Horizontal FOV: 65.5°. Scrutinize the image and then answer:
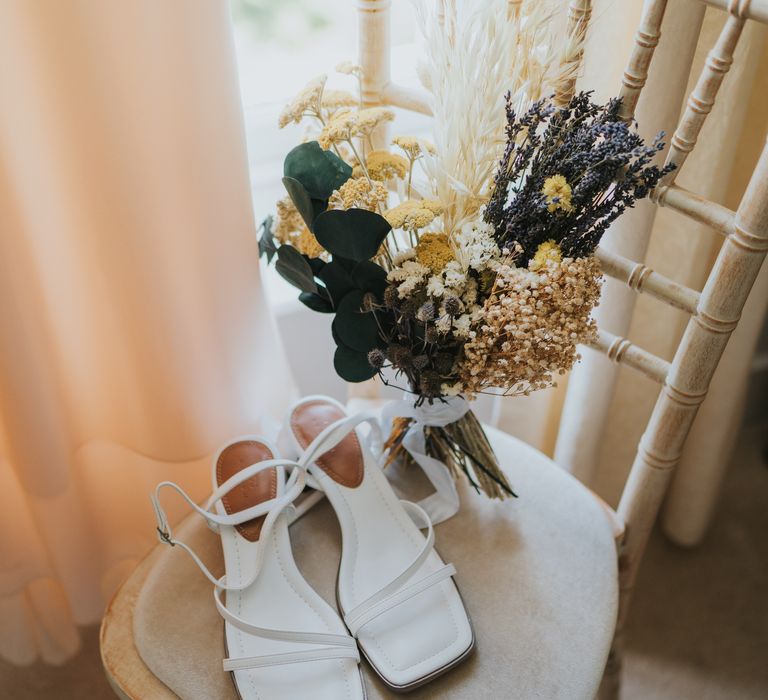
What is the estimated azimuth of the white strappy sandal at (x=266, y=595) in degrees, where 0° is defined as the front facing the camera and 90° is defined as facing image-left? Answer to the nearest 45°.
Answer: approximately 0°
